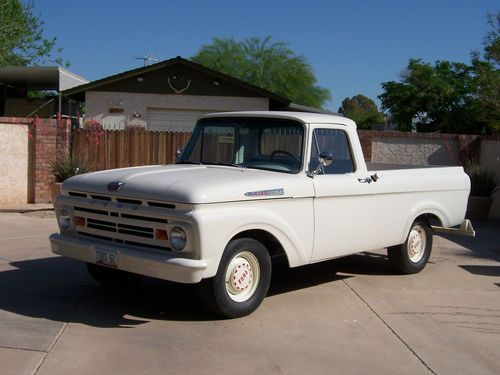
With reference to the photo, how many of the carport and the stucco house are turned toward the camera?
2

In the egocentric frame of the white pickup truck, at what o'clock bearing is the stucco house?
The stucco house is roughly at 4 o'clock from the white pickup truck.

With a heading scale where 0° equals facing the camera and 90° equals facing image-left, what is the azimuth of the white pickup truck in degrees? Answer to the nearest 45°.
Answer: approximately 45°

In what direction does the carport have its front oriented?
toward the camera

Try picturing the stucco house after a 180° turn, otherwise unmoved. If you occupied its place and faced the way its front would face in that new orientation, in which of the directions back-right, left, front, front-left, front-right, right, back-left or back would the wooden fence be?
back

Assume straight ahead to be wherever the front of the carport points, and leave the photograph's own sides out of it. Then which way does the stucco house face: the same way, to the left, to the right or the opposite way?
the same way

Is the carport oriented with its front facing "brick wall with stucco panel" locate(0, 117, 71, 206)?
yes

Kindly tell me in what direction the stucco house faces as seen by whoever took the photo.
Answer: facing the viewer

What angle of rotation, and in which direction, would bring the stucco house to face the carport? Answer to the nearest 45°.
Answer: approximately 135° to its right

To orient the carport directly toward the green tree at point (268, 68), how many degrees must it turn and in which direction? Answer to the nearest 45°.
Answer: approximately 135° to its left

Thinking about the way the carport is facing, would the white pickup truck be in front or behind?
in front

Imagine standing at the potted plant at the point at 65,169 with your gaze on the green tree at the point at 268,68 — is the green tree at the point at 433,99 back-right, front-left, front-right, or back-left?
front-right

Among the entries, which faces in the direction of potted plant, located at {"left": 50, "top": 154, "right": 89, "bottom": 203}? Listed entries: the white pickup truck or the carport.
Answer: the carport

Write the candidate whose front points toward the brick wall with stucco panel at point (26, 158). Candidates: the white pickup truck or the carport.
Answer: the carport

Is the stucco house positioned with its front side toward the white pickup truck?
yes

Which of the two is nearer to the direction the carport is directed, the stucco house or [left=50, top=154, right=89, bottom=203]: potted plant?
the potted plant

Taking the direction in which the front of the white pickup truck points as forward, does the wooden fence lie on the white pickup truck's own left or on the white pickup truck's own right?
on the white pickup truck's own right

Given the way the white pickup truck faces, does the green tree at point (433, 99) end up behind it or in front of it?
behind
